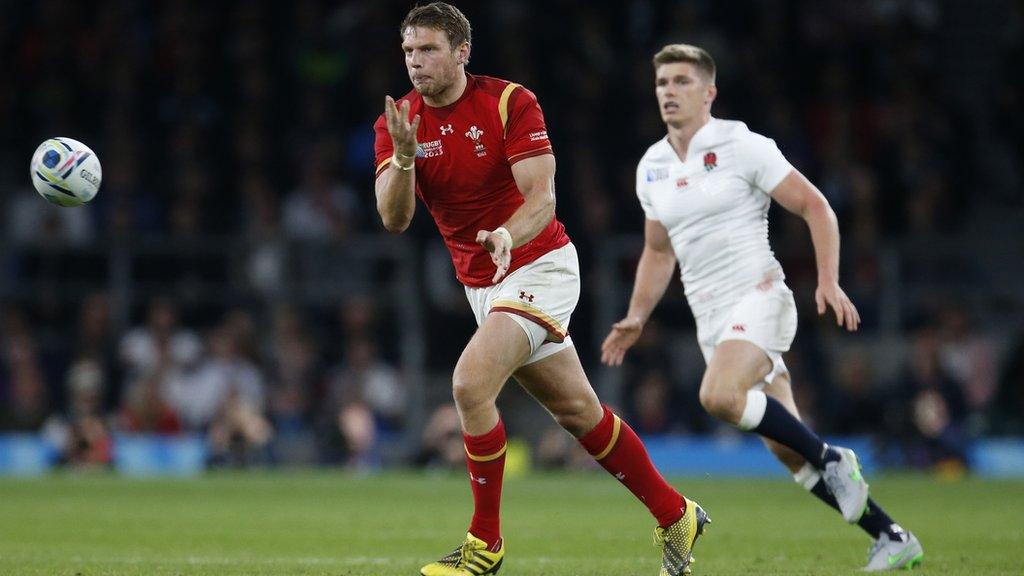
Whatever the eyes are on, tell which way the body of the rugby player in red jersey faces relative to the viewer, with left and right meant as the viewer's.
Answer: facing the viewer and to the left of the viewer

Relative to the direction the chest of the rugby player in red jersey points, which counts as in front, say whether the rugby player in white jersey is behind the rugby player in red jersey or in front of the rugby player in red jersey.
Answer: behind

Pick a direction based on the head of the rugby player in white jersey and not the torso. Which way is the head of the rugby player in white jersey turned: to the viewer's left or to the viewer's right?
to the viewer's left

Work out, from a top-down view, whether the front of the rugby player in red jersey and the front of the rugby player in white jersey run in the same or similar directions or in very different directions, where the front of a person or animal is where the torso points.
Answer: same or similar directions

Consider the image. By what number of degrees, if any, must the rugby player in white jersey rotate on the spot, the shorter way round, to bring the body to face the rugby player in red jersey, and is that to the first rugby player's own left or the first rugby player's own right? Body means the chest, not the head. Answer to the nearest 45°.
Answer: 0° — they already face them

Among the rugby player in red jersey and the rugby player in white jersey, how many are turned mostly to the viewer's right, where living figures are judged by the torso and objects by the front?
0
